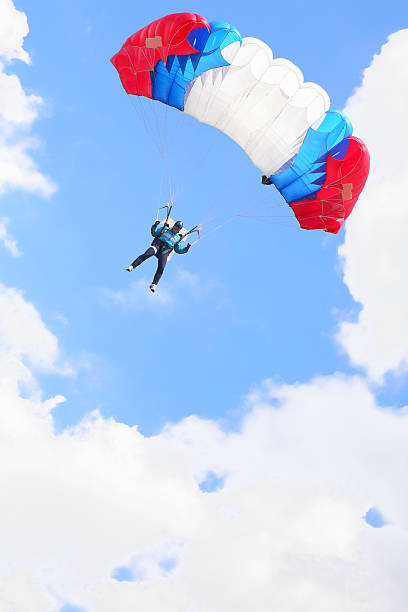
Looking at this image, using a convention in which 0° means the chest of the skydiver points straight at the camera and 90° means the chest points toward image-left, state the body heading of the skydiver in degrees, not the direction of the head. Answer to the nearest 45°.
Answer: approximately 0°
